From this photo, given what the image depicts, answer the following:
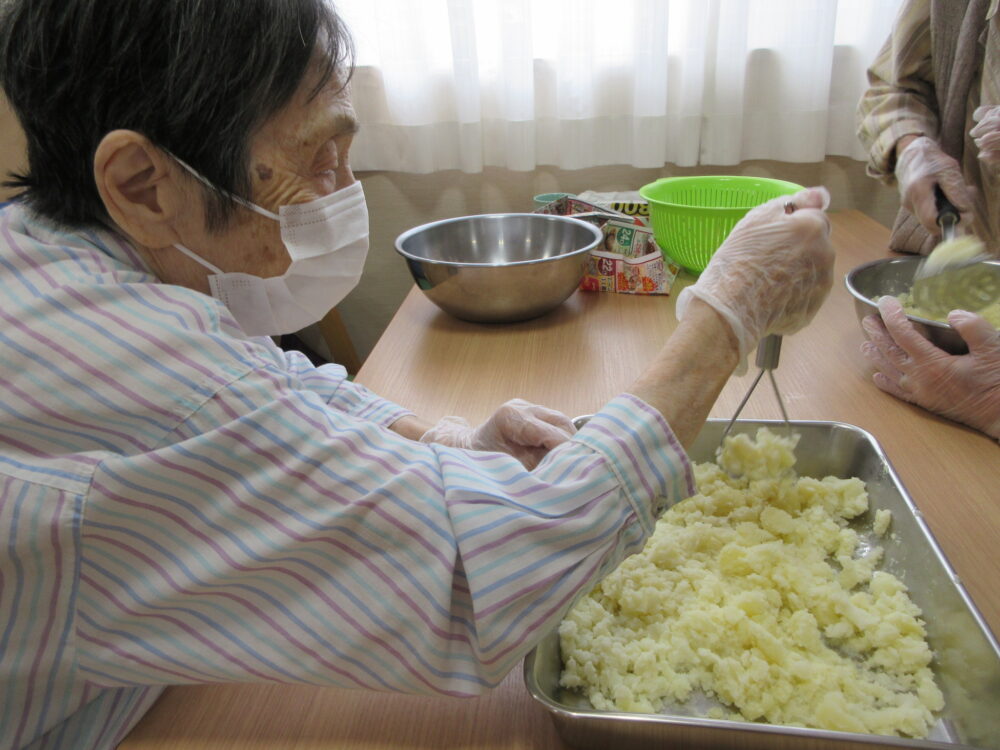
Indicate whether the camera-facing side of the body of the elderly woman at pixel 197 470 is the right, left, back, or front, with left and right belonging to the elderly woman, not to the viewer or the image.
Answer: right

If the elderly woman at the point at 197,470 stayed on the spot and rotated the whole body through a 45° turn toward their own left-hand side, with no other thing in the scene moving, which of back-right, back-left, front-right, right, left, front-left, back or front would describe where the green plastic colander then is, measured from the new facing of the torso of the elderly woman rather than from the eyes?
front

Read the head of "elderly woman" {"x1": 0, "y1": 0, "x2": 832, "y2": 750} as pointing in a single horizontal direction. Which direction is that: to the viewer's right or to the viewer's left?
to the viewer's right

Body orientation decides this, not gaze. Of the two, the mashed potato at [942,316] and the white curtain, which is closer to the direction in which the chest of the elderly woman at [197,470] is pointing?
the mashed potato

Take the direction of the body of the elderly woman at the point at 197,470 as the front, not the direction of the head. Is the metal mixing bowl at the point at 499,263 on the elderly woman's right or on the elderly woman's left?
on the elderly woman's left
